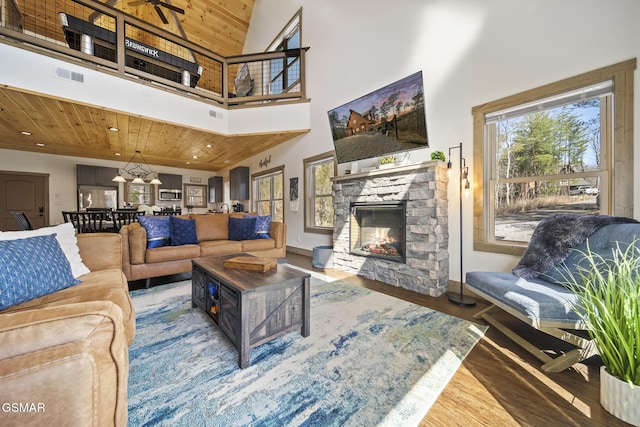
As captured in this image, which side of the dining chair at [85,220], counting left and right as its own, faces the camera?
back

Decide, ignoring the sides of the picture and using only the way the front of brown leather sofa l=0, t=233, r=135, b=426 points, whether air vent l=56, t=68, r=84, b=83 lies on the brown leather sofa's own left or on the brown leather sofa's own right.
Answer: on the brown leather sofa's own left

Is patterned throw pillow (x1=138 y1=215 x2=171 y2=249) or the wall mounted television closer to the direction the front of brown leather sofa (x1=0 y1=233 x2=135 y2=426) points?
the wall mounted television

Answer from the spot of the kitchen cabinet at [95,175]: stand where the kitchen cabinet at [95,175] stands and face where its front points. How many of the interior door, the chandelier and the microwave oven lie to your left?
2

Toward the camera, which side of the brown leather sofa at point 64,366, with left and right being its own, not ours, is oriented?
right

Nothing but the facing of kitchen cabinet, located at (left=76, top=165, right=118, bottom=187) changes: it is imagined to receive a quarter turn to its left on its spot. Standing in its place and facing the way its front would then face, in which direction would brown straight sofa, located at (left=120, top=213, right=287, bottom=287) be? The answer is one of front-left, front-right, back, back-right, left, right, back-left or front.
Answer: right

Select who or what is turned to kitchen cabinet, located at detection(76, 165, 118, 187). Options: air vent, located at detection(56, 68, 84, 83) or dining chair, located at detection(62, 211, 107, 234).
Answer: the dining chair

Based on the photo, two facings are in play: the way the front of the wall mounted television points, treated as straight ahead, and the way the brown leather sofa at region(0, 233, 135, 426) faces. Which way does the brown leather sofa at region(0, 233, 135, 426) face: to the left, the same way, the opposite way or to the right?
the opposite way

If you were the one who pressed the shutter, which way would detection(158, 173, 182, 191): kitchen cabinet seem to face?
facing the viewer

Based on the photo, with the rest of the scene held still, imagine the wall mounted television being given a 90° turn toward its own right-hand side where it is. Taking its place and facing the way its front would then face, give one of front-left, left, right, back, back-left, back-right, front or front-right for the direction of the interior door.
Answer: front-left

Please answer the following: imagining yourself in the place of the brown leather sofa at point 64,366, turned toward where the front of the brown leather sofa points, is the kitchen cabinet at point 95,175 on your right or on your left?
on your left

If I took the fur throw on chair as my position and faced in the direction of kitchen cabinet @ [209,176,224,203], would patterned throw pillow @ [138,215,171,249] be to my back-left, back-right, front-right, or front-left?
front-left

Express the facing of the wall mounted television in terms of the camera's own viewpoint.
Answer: facing the viewer and to the left of the viewer

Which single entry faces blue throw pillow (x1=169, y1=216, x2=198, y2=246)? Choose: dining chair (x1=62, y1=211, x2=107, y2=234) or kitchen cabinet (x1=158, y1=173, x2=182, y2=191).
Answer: the kitchen cabinet

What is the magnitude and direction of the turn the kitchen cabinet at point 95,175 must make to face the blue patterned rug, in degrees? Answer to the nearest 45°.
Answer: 0° — it already faces it

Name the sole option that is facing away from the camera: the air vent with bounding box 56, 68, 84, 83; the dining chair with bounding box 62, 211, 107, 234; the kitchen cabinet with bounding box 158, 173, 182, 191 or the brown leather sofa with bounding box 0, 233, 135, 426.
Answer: the dining chair

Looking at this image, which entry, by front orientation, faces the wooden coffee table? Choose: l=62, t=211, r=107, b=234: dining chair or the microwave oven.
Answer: the microwave oven

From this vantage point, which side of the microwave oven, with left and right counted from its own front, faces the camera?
front

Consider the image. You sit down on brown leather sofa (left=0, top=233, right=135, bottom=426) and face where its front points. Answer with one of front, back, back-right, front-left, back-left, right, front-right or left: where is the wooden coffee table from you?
front-left

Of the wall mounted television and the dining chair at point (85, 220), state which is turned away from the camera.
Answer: the dining chair

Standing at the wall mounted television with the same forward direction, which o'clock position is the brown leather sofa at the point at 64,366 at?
The brown leather sofa is roughly at 11 o'clock from the wall mounted television.
